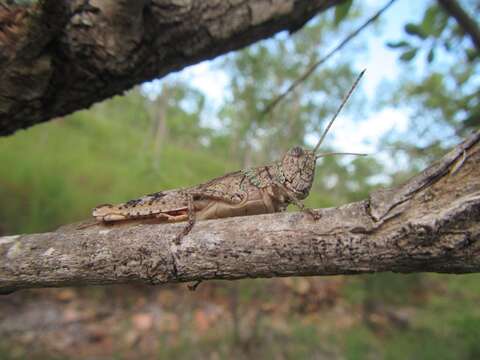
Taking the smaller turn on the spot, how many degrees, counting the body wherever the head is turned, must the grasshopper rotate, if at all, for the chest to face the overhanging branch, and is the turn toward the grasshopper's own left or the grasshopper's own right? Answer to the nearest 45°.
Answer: approximately 135° to the grasshopper's own right

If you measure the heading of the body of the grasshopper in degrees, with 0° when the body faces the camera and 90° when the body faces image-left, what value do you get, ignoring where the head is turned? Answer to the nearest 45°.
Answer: approximately 270°

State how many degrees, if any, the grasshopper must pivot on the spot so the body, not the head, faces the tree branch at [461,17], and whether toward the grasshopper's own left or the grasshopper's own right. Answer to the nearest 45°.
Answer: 0° — it already faces it

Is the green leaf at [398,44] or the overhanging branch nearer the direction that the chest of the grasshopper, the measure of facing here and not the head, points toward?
the green leaf
